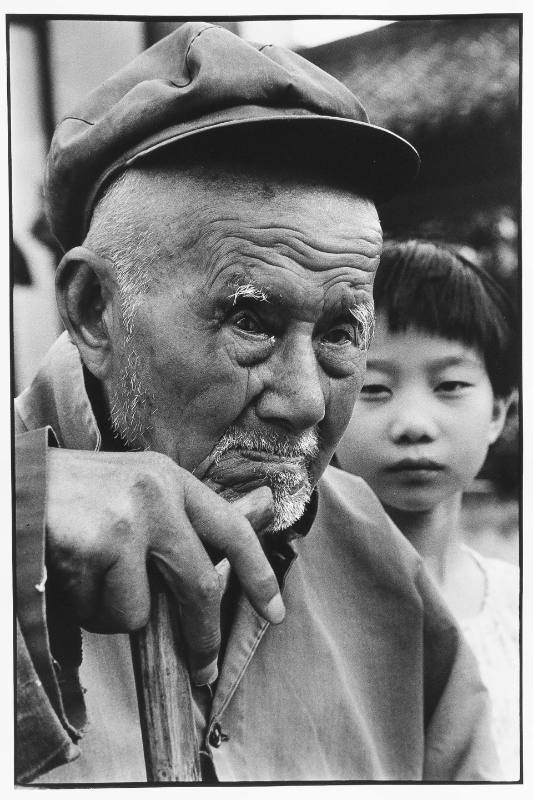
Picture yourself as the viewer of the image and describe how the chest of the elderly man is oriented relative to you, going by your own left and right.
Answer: facing the viewer and to the right of the viewer

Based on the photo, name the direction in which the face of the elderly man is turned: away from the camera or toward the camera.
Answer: toward the camera

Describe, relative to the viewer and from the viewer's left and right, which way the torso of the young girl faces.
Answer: facing the viewer

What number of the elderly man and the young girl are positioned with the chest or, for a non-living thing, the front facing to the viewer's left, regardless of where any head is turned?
0
